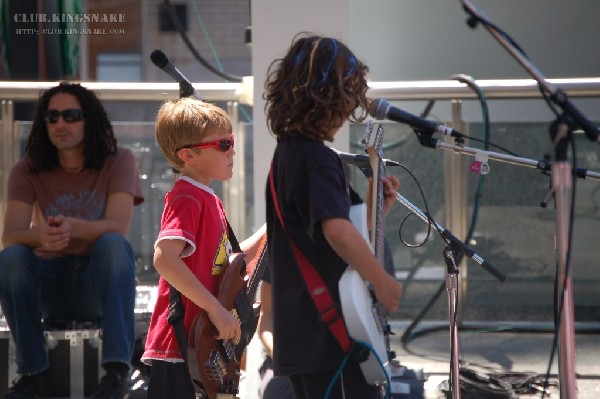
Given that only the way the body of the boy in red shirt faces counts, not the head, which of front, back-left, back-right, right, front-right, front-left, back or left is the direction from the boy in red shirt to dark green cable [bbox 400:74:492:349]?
front-left

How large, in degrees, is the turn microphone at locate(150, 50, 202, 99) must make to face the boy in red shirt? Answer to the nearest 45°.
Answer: approximately 90° to its left

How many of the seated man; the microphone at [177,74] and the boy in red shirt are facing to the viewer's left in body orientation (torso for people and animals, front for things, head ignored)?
1

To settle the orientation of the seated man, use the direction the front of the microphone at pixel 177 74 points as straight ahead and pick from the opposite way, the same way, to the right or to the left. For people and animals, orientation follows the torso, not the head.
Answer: to the left

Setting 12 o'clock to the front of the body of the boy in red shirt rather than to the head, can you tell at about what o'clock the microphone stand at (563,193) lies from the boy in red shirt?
The microphone stand is roughly at 1 o'clock from the boy in red shirt.

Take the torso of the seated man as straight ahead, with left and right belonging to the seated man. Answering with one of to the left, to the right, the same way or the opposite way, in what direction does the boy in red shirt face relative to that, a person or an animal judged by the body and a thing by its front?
to the left

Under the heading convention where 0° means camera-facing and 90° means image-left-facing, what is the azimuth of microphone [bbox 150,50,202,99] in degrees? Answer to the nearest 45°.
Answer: approximately 90°

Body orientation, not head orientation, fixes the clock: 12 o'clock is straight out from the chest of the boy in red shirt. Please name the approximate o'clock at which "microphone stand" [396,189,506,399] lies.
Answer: The microphone stand is roughly at 12 o'clock from the boy in red shirt.

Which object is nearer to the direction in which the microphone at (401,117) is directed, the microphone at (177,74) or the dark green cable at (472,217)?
the microphone

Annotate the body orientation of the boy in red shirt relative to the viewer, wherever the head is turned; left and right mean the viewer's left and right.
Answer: facing to the right of the viewer

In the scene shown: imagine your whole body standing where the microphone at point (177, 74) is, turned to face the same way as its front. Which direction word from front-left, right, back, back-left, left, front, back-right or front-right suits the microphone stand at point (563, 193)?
back-left

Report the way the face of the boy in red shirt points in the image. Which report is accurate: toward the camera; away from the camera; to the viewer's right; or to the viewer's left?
to the viewer's right

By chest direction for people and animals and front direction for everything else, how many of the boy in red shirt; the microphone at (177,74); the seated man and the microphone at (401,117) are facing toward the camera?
1

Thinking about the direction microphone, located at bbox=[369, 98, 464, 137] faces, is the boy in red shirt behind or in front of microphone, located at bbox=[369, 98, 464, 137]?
in front

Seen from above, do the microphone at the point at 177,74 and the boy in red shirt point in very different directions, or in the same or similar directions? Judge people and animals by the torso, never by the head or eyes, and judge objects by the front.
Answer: very different directions

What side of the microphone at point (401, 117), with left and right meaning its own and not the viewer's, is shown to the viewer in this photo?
left

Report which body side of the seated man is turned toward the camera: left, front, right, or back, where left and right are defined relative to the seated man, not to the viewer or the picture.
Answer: front
